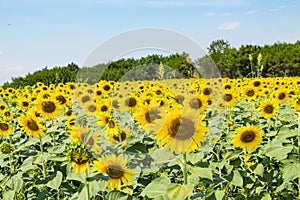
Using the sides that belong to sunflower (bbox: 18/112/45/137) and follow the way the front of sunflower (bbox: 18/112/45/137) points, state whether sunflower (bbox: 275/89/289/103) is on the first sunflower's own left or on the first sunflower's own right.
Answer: on the first sunflower's own left

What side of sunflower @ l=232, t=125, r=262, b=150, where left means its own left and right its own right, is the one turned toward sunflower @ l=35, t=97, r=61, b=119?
right

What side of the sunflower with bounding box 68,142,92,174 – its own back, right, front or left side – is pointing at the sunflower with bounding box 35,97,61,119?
back

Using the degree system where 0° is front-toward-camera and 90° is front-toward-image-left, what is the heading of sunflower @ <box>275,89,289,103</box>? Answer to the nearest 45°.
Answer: approximately 0°

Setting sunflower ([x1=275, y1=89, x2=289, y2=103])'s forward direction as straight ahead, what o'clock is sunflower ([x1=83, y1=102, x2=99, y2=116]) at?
sunflower ([x1=83, y1=102, x2=99, y2=116]) is roughly at 2 o'clock from sunflower ([x1=275, y1=89, x2=289, y2=103]).

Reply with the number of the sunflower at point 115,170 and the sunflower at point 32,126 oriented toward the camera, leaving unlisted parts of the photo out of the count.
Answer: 2

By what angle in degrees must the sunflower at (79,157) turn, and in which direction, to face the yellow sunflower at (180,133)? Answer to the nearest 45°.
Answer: approximately 45° to its left
